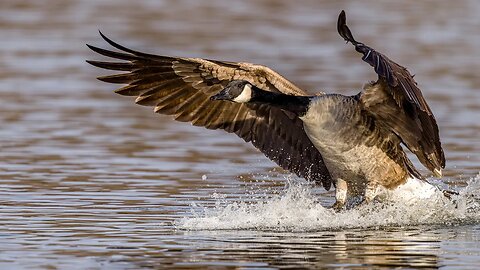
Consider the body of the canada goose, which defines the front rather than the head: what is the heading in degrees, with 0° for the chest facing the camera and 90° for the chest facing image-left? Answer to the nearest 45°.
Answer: approximately 45°
